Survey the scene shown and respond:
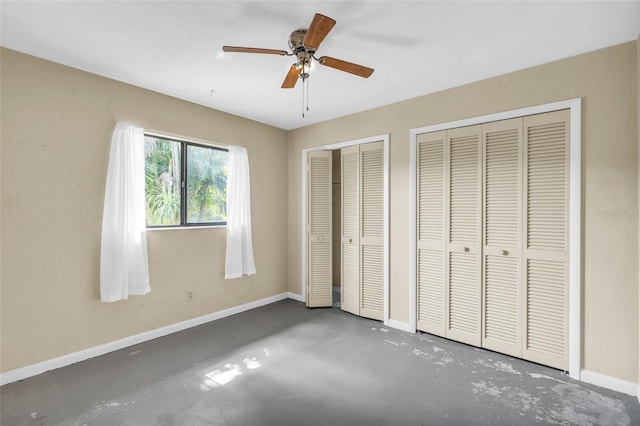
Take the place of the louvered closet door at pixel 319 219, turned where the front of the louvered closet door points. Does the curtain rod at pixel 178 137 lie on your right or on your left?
on your right

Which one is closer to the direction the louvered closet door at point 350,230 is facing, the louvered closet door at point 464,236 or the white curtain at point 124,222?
the white curtain

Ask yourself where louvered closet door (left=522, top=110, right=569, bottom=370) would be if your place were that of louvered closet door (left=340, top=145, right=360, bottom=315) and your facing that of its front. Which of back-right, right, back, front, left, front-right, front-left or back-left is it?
left

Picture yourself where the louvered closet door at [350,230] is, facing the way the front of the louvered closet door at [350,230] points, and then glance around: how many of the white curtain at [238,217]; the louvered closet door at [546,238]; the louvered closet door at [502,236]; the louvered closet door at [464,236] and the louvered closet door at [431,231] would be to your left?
4

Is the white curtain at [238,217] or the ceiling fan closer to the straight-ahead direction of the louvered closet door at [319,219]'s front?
the ceiling fan

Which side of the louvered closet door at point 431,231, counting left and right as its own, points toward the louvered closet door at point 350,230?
right

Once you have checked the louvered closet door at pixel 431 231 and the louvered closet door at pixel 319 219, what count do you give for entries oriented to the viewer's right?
0

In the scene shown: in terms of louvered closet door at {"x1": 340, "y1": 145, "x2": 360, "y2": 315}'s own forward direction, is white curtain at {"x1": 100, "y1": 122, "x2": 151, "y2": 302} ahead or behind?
ahead

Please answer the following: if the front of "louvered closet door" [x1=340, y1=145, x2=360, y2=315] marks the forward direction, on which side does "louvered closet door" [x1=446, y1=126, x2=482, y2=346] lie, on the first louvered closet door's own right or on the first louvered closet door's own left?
on the first louvered closet door's own left

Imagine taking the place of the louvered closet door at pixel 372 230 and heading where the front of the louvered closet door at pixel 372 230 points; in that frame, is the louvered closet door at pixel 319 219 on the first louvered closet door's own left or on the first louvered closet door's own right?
on the first louvered closet door's own right

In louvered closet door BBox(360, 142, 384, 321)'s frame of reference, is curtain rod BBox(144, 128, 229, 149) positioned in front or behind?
in front
